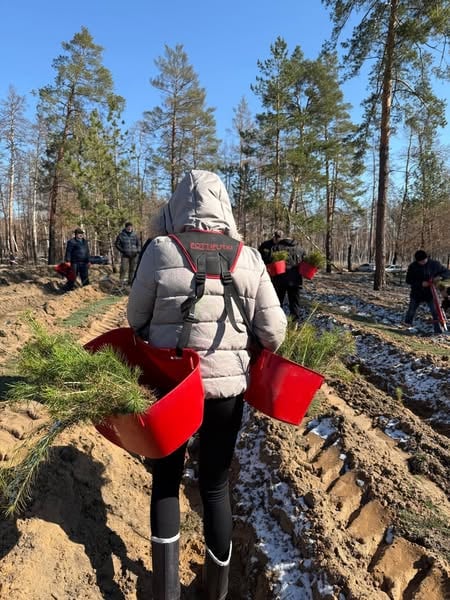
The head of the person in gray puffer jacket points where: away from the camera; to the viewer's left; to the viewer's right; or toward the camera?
away from the camera

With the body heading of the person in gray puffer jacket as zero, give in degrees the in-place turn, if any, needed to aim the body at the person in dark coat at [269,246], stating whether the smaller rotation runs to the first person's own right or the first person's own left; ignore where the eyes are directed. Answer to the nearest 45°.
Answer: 0° — they already face them

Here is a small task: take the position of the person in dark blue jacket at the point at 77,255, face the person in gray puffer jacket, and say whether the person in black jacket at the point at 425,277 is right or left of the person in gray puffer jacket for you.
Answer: left

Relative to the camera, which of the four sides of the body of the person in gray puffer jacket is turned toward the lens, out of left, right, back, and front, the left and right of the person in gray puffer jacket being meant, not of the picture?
back

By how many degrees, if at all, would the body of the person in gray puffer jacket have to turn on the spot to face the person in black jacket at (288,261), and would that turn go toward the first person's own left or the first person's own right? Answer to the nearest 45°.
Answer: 0° — they already face them

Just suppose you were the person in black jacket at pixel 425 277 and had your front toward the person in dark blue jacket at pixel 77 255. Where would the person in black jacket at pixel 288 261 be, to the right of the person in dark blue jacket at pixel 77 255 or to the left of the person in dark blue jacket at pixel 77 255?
left

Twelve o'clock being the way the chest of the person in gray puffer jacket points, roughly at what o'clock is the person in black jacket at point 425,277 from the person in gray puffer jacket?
The person in black jacket is roughly at 1 o'clock from the person in gray puffer jacket.

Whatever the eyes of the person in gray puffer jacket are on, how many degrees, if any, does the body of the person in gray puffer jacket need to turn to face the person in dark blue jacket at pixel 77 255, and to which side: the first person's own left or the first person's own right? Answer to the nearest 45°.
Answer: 0° — they already face them
